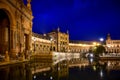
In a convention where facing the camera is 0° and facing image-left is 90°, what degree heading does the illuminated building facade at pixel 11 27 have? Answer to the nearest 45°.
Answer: approximately 315°
